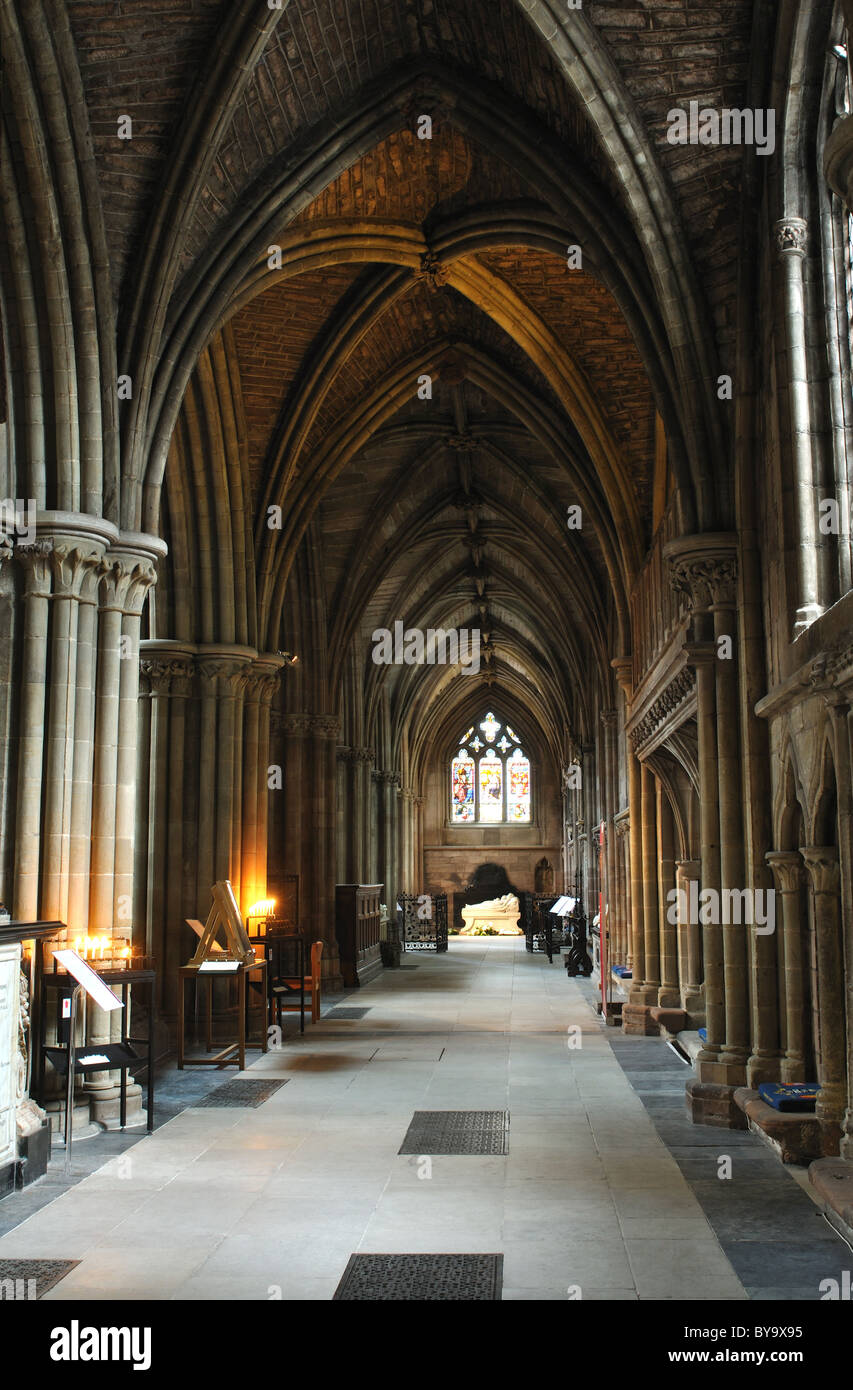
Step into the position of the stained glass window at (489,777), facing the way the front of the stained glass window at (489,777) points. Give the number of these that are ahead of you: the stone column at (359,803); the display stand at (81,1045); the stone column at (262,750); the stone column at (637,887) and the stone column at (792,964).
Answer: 5

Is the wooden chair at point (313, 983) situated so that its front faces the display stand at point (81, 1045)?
no

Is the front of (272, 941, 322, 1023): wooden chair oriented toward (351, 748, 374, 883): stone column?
no

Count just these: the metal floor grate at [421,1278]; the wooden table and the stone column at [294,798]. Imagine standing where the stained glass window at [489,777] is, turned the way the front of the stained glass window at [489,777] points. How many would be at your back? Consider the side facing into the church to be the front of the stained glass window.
0

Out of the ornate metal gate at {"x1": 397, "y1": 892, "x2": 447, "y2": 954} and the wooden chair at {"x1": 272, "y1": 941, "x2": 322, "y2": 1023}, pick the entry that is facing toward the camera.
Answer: the ornate metal gate

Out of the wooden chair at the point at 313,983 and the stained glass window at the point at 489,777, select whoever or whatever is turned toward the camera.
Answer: the stained glass window

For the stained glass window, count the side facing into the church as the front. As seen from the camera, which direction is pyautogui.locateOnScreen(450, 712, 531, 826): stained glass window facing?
toward the camera

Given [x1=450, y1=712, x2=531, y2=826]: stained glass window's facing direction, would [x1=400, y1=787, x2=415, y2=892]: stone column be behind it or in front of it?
in front

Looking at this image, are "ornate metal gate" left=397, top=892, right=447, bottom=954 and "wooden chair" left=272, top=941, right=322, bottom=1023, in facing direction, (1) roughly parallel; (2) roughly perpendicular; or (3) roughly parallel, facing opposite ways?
roughly perpendicular

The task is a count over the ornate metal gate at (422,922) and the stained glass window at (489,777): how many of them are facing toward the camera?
2

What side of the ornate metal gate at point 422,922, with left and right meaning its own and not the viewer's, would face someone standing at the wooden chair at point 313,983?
front

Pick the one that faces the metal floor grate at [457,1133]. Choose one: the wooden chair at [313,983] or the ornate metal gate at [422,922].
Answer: the ornate metal gate

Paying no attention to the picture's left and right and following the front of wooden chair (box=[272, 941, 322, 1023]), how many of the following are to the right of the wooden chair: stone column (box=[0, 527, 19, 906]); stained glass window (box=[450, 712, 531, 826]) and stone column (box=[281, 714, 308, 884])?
2
